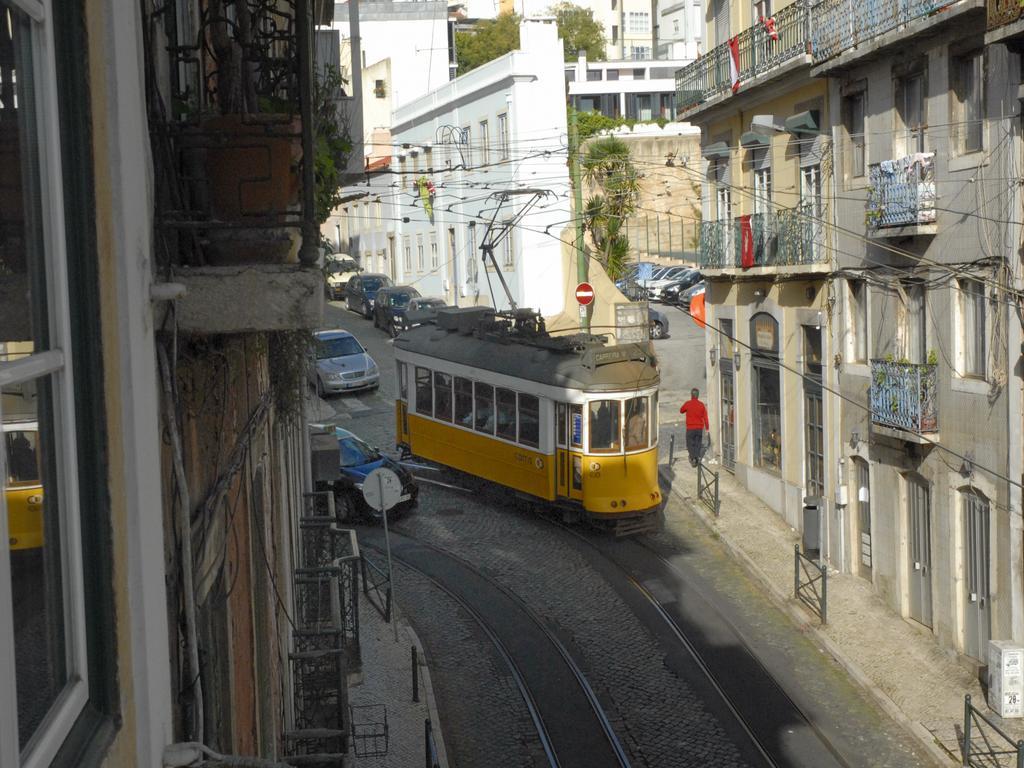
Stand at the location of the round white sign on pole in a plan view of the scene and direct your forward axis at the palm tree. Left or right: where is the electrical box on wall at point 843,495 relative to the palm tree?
right

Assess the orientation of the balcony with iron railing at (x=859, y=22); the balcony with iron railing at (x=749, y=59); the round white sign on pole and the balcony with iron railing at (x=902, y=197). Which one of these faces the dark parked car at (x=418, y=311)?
the round white sign on pole

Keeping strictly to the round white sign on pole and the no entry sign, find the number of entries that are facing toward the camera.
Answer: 1

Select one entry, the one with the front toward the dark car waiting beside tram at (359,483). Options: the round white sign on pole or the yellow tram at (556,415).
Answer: the round white sign on pole

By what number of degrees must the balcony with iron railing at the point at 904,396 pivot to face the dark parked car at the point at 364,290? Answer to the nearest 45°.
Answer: approximately 90° to its right

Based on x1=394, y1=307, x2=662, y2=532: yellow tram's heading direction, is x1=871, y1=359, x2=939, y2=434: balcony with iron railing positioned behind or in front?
in front

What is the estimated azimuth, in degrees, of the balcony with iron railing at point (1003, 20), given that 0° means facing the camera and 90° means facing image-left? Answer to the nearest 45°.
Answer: approximately 45°

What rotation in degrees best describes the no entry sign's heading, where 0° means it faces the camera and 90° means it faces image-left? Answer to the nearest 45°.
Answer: approximately 0°

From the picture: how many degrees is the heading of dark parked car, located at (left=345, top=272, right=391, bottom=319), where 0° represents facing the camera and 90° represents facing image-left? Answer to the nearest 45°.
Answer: approximately 315°

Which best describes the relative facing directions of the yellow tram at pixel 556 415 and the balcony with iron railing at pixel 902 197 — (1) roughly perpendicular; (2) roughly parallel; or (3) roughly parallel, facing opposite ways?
roughly perpendicular

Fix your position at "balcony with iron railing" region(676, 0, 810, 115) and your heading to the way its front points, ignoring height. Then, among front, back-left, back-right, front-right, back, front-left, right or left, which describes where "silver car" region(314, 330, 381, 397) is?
right

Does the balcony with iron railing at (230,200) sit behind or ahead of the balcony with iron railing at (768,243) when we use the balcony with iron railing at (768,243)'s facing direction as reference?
ahead

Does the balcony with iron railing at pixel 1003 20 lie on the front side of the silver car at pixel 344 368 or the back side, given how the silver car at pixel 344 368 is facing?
on the front side
